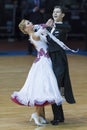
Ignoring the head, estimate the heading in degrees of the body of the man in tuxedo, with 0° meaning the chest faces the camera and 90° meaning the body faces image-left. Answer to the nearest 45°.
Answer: approximately 45°

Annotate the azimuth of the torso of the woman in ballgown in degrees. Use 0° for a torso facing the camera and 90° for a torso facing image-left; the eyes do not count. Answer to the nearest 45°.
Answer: approximately 270°

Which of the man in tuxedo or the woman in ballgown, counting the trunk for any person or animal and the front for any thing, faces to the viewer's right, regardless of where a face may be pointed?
the woman in ballgown

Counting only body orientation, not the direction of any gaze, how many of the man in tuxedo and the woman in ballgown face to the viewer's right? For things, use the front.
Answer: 1
